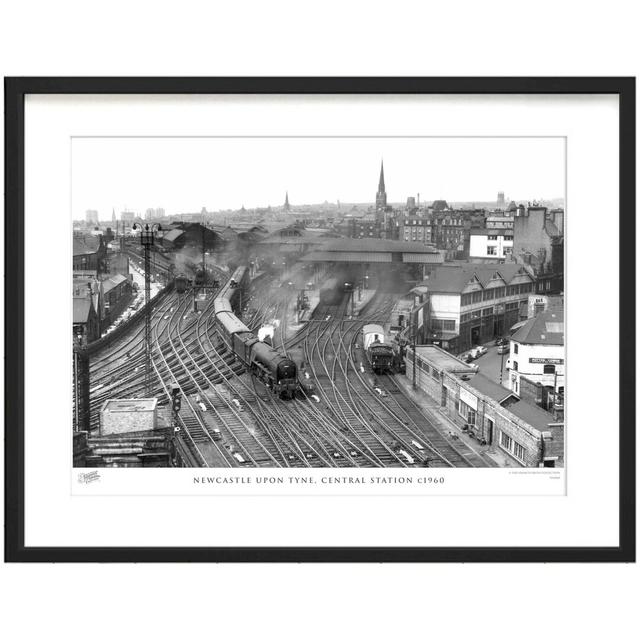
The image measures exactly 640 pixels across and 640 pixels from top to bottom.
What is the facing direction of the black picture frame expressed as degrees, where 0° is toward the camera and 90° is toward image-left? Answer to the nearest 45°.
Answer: approximately 0°
